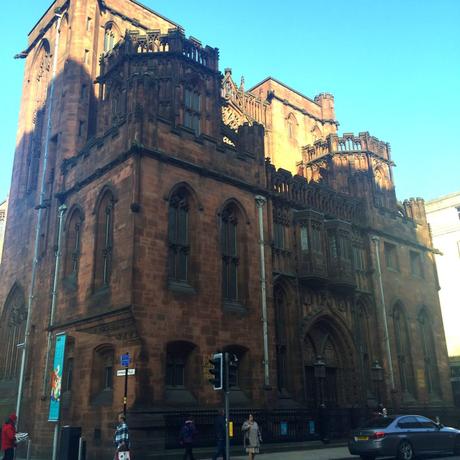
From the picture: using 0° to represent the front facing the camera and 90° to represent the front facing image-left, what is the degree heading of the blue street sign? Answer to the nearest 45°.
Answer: approximately 0°

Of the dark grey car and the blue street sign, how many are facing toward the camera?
1

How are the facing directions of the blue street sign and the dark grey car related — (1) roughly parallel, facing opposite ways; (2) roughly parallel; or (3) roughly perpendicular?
roughly perpendicular

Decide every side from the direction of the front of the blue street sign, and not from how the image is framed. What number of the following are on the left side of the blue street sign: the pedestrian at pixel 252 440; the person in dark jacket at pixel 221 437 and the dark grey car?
3

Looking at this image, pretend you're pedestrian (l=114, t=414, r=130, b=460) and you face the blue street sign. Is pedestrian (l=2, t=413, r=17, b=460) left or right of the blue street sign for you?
left

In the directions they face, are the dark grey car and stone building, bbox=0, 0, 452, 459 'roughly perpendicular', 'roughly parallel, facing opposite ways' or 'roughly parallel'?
roughly perpendicular
